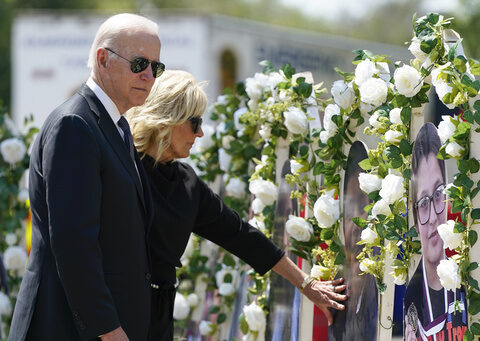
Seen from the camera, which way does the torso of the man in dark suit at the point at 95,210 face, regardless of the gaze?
to the viewer's right

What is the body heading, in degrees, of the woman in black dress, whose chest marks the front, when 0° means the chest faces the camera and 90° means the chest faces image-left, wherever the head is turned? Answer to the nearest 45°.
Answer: approximately 270°

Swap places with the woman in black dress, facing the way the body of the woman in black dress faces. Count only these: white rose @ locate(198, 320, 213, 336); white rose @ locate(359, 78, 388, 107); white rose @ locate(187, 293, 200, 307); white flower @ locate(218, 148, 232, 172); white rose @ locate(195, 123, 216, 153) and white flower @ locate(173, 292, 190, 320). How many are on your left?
5

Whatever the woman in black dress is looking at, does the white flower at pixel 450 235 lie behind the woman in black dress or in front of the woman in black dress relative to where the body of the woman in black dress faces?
in front

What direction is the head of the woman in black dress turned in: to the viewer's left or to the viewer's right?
to the viewer's right

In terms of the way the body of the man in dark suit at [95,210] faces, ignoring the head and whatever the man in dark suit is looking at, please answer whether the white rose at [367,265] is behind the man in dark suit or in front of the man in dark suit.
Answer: in front

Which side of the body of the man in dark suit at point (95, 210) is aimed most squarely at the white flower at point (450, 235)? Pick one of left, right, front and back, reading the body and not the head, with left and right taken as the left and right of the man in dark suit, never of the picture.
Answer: front
